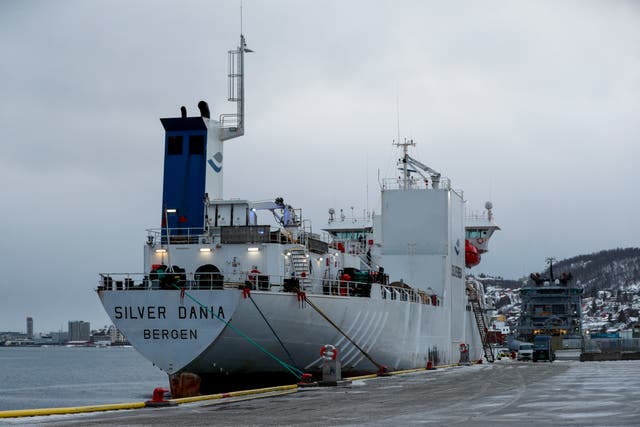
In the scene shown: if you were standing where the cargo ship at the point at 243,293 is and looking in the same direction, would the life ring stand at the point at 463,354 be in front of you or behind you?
in front

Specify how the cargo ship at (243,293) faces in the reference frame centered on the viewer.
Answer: facing away from the viewer and to the right of the viewer

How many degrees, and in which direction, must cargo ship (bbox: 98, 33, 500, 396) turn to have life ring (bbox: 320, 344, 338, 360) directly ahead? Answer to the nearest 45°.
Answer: approximately 90° to its right

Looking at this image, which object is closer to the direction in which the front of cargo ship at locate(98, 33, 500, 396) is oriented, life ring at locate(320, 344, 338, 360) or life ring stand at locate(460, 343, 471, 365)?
the life ring stand
